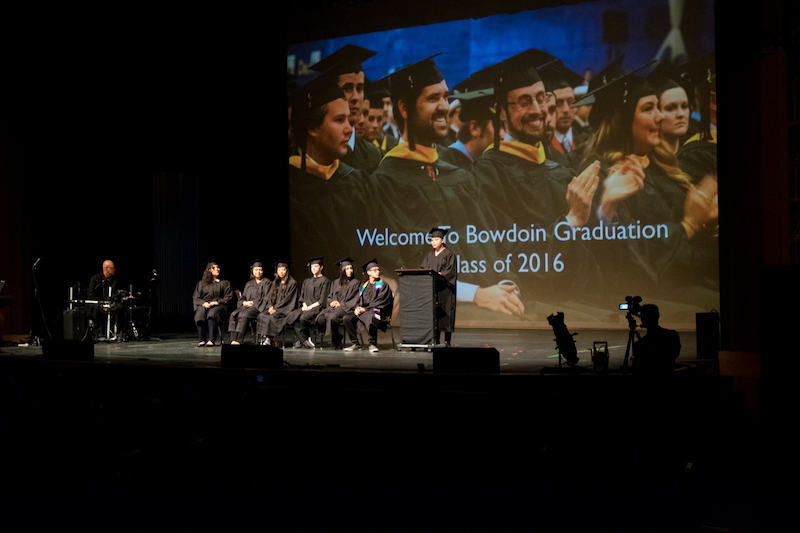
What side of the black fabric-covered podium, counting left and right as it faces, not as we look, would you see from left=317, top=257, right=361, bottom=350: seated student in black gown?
right

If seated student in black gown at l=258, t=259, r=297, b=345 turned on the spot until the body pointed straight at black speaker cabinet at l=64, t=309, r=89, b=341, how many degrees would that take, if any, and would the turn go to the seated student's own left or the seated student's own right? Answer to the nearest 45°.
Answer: approximately 90° to the seated student's own right

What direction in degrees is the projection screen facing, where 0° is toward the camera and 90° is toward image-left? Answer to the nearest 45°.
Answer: approximately 45°

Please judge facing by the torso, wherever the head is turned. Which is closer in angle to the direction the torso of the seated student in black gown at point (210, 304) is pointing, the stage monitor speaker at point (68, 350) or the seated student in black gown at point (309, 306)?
the stage monitor speaker

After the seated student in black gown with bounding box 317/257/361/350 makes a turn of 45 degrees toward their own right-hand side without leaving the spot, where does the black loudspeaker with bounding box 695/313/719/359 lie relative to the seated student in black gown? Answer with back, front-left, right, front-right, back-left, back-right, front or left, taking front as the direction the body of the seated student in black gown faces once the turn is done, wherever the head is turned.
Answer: back-left

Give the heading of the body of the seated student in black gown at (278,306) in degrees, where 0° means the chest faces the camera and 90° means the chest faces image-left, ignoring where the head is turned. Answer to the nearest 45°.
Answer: approximately 45°
